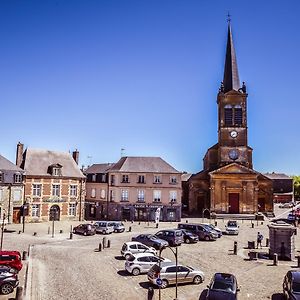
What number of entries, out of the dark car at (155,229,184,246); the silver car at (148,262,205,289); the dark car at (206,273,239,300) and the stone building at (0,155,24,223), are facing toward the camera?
2

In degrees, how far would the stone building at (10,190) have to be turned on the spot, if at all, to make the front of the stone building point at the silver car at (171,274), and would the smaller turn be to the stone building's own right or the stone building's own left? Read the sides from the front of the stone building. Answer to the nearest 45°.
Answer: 0° — it already faces it

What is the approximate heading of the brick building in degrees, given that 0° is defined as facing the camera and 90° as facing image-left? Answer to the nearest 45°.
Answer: approximately 0°

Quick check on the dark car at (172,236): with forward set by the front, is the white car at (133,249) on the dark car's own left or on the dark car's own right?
on the dark car's own left

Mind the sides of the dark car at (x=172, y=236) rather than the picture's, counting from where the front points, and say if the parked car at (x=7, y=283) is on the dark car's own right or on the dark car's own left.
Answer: on the dark car's own left

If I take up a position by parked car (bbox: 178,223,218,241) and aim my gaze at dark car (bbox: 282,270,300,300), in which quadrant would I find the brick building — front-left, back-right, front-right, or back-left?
back-right
